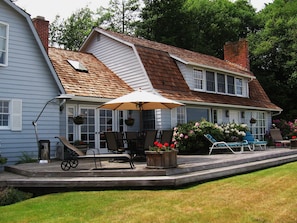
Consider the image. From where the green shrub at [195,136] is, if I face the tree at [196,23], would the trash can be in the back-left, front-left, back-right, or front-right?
back-left

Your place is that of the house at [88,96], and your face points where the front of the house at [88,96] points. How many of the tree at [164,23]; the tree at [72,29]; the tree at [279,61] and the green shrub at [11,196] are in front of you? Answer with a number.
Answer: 1

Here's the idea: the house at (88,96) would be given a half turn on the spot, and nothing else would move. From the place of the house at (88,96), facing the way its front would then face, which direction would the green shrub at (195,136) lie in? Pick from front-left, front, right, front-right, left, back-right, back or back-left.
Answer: right

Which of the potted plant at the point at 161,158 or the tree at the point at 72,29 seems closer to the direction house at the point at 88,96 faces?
the potted plant

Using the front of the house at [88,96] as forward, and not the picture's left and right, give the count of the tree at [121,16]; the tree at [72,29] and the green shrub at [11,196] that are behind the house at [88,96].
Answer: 2

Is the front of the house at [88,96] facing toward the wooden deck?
yes

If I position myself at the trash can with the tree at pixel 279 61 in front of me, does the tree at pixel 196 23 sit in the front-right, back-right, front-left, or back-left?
front-left

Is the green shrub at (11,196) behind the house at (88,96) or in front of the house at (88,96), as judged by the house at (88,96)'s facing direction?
in front

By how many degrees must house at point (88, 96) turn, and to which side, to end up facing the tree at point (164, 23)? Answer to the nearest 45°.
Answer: approximately 135° to its left

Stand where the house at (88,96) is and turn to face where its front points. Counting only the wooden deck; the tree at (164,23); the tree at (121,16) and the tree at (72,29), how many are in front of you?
1

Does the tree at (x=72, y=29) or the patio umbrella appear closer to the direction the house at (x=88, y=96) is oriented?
the patio umbrella

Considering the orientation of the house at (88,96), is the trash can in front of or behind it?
in front
